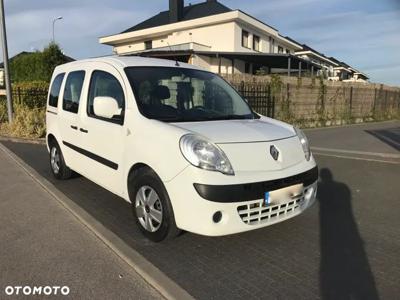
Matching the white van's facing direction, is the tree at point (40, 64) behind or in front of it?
behind

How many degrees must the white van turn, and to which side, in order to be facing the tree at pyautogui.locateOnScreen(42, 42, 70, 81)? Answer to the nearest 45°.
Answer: approximately 135° to its left

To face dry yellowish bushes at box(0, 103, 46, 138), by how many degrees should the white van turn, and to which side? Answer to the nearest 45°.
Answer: approximately 180°

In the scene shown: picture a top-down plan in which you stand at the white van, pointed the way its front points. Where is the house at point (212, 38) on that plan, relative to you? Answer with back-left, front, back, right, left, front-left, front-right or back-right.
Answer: back-left

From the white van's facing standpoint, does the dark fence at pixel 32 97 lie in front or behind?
behind

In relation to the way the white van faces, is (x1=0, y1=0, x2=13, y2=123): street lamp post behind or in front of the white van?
behind

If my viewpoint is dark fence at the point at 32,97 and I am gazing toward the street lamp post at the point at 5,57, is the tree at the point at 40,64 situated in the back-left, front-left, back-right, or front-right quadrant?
back-right

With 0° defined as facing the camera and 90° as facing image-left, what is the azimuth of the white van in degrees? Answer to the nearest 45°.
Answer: approximately 315°

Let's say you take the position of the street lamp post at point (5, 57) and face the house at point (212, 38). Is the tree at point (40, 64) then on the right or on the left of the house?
left
